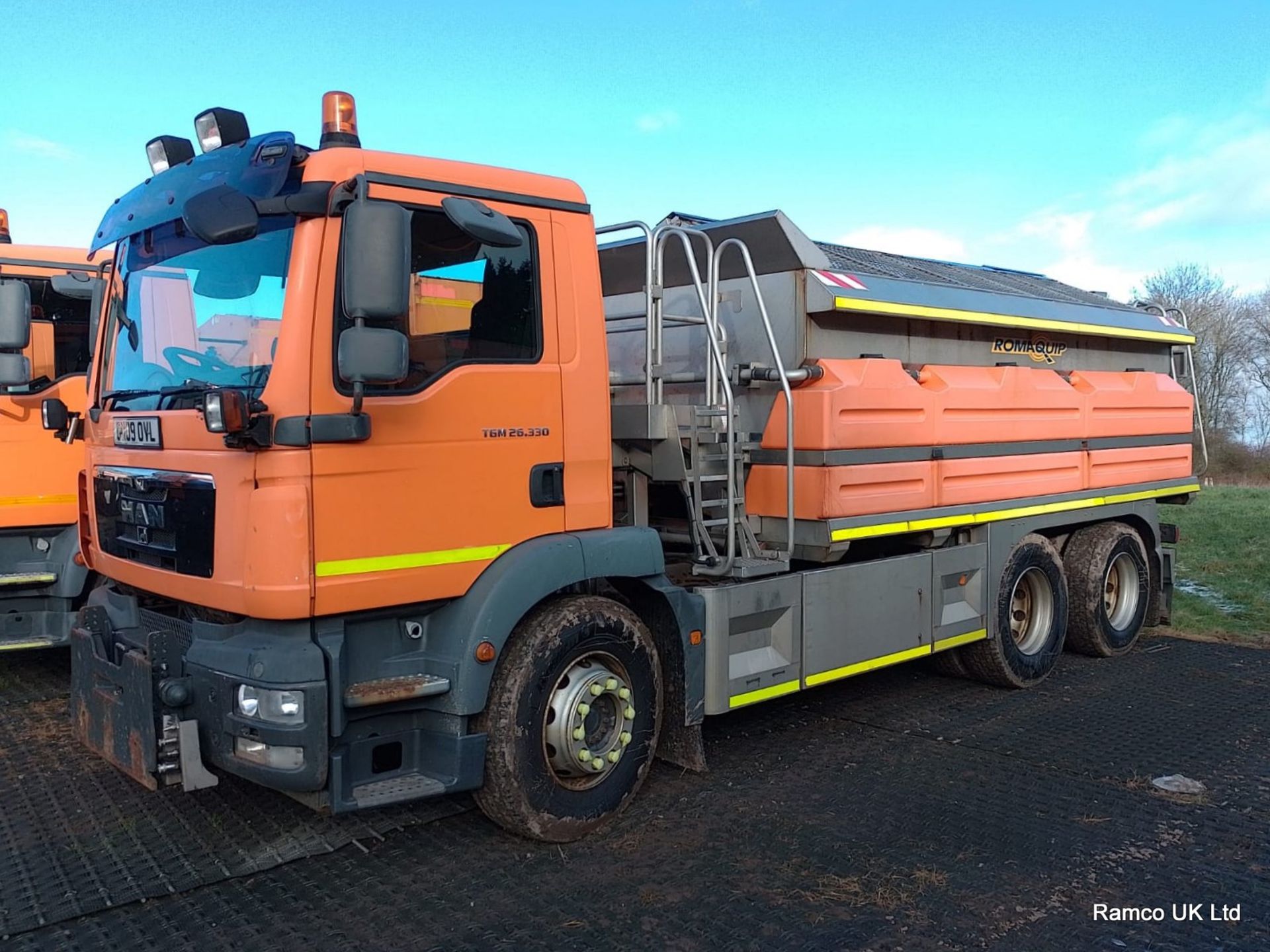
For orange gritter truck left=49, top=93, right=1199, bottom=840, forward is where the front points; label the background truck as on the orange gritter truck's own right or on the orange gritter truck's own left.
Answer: on the orange gritter truck's own right

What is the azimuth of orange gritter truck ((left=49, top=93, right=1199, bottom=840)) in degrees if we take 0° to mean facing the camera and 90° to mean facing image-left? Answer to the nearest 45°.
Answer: approximately 45°
